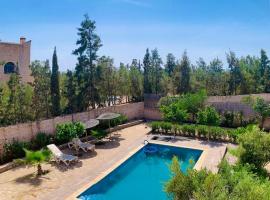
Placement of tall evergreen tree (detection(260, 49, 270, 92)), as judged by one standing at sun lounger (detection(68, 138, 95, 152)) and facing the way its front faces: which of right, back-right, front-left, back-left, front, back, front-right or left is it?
left

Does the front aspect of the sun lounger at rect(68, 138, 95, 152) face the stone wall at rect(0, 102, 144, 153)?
no

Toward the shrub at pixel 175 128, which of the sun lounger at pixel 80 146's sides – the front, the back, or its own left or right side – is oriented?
left

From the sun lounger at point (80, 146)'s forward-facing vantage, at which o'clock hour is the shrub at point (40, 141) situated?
The shrub is roughly at 5 o'clock from the sun lounger.

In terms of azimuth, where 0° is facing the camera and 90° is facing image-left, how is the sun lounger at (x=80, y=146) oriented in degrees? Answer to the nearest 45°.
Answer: approximately 315°

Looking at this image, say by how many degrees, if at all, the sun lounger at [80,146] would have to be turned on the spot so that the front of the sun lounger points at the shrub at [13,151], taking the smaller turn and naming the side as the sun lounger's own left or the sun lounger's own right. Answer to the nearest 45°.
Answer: approximately 135° to the sun lounger's own right

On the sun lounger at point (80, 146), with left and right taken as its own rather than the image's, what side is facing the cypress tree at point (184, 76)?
left

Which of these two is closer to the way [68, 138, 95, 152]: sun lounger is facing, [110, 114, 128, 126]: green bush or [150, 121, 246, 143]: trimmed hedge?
the trimmed hedge

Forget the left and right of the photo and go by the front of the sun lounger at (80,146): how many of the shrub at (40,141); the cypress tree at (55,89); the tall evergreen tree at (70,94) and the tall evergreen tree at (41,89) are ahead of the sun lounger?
0

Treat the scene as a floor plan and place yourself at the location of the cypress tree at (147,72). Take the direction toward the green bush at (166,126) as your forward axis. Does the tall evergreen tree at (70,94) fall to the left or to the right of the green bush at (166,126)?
right

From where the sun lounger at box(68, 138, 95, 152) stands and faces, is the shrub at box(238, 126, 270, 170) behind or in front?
in front

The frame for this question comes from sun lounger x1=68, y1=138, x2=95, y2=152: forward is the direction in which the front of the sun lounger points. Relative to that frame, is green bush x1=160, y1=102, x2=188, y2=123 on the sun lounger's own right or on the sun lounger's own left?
on the sun lounger's own left

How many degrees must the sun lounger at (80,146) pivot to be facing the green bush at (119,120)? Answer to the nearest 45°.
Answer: approximately 90° to its left

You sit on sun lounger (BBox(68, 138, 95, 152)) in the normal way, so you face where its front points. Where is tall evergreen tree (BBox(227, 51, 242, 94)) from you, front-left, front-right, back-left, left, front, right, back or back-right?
left

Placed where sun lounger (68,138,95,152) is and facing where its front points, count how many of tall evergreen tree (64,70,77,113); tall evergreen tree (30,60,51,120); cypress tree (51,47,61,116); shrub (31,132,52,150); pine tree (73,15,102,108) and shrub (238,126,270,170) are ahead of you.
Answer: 1

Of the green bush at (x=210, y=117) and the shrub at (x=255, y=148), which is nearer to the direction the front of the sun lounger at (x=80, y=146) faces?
the shrub

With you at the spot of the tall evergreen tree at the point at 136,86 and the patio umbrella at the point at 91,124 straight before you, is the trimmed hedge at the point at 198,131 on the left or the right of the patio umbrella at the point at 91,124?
left

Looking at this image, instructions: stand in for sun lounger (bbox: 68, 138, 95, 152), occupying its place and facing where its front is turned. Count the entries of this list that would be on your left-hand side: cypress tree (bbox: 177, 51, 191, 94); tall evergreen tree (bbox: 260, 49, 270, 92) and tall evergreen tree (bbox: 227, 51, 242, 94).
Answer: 3

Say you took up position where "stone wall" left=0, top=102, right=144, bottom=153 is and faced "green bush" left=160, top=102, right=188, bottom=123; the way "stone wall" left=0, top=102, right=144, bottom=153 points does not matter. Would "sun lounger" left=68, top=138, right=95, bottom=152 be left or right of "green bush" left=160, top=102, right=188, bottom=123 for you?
right
